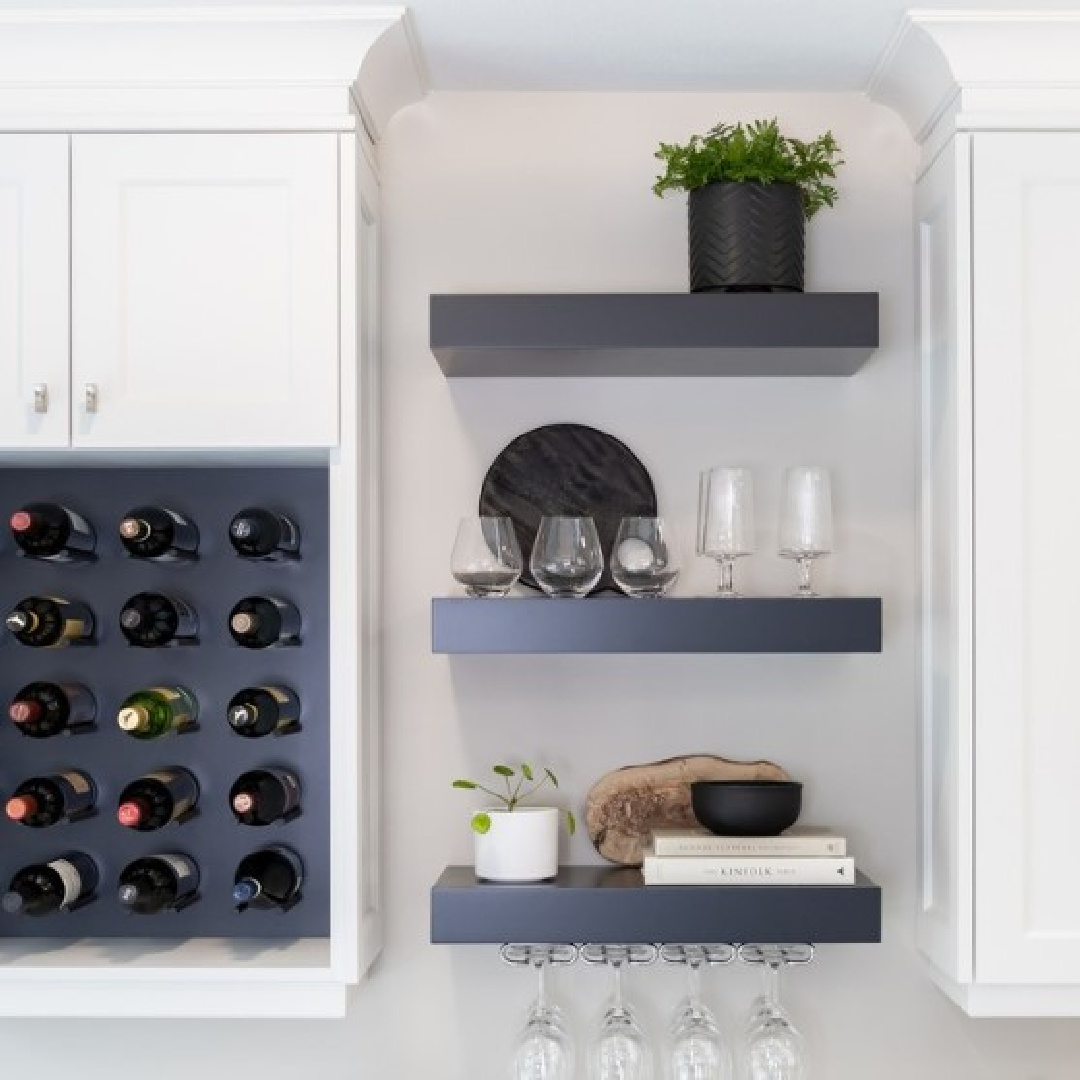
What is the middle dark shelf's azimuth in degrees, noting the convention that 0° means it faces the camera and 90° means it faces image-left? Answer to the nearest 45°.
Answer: approximately 0°

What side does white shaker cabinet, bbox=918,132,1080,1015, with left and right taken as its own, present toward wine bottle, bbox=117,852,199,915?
right

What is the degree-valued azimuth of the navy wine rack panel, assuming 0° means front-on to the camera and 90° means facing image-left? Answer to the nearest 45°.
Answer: approximately 0°

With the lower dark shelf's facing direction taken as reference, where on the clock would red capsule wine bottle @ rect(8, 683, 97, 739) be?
The red capsule wine bottle is roughly at 3 o'clock from the lower dark shelf.

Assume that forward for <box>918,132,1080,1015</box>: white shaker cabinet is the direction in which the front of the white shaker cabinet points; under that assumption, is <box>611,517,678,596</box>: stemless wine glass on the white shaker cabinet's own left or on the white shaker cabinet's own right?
on the white shaker cabinet's own right
